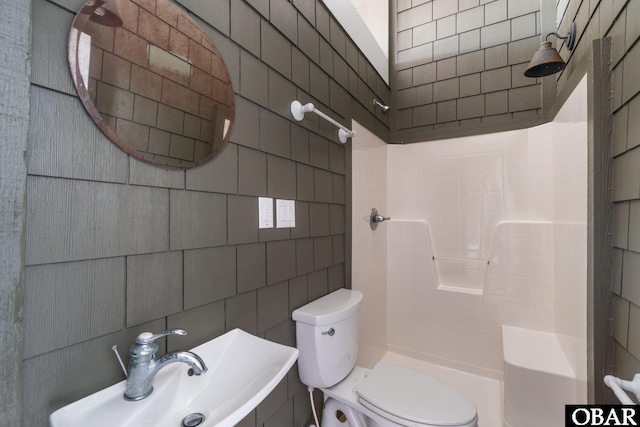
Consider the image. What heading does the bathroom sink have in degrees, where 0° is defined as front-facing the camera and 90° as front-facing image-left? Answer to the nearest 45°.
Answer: approximately 315°

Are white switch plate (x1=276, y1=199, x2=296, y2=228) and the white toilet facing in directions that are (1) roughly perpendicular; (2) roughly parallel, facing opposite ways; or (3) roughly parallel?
roughly parallel

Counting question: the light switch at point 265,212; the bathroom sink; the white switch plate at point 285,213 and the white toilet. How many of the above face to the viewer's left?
0

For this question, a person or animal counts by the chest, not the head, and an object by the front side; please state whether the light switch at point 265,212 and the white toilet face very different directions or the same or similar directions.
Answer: same or similar directions

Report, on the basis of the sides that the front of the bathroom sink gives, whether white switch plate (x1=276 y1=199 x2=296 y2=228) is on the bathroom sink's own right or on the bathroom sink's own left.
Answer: on the bathroom sink's own left

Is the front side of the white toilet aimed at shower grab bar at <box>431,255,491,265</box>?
no

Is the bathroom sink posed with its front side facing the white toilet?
no

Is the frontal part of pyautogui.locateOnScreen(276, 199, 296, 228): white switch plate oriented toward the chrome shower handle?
no

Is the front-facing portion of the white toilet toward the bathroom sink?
no

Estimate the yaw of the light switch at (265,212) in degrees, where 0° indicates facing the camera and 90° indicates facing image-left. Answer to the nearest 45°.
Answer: approximately 315°

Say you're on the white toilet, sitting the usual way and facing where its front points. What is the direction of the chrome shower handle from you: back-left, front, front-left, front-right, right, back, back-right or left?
back-left

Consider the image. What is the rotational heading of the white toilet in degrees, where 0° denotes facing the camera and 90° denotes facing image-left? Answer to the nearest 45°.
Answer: approximately 315°

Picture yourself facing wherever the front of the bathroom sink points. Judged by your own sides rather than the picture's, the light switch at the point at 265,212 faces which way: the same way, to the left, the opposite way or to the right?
the same way

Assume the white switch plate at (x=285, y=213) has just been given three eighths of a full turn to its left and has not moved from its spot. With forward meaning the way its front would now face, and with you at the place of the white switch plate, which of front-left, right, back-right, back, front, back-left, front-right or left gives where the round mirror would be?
back-left
